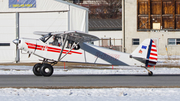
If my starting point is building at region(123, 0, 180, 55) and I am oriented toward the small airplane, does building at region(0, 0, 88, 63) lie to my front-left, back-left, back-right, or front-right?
front-right

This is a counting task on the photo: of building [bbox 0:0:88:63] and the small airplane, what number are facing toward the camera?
1

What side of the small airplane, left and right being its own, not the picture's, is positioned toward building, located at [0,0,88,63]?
right

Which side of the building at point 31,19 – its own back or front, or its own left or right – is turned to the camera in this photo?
front

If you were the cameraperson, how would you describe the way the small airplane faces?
facing to the left of the viewer

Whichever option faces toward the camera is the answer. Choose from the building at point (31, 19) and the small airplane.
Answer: the building

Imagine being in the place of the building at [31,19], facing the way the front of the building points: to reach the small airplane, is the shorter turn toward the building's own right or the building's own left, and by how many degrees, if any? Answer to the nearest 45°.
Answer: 0° — it already faces it

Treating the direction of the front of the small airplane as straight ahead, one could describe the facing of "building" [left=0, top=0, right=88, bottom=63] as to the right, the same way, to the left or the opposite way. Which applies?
to the left

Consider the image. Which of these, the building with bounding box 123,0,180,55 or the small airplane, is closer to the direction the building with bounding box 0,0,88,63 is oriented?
the small airplane

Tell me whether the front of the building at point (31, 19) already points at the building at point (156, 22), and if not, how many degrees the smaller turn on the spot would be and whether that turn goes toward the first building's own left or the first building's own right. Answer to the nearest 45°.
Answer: approximately 135° to the first building's own left

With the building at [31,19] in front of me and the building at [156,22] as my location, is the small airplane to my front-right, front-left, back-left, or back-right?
front-left
